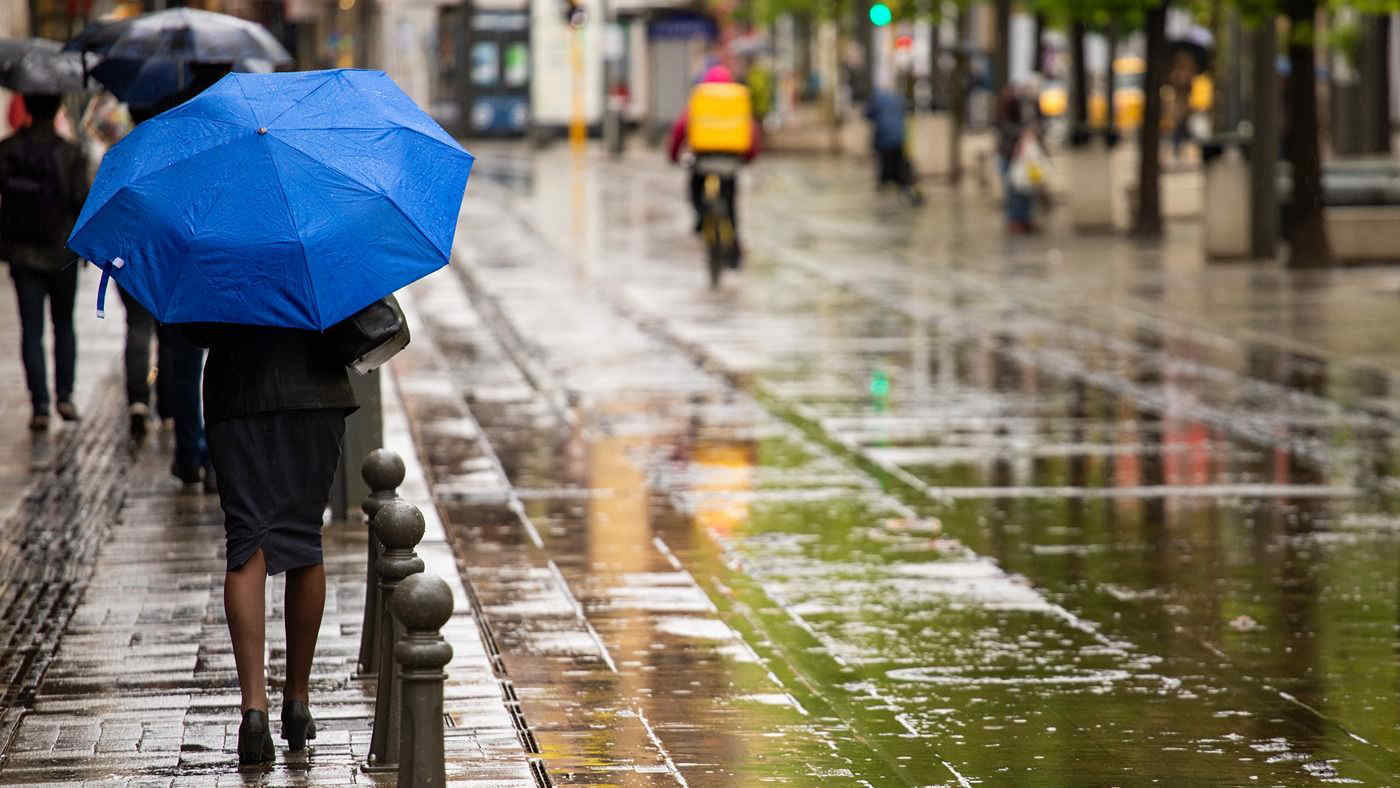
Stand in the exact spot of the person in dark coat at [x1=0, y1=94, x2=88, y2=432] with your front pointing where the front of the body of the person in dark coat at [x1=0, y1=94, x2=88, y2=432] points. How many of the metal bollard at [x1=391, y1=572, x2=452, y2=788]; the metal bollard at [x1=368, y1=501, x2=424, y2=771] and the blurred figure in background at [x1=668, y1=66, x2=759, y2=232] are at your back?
2

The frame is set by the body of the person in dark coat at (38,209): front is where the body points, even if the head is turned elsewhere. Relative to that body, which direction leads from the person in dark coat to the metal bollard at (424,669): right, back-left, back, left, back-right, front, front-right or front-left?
back

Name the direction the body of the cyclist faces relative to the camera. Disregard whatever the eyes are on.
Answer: away from the camera

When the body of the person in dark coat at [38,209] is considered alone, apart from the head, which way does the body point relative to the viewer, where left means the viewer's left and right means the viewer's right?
facing away from the viewer

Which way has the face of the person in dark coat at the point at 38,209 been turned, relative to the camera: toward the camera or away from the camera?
away from the camera

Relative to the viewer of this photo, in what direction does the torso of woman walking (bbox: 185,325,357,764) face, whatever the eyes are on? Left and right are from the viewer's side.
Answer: facing away from the viewer

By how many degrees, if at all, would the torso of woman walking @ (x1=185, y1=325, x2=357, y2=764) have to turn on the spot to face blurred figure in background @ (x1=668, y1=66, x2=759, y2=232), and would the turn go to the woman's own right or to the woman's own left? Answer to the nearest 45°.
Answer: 0° — they already face them

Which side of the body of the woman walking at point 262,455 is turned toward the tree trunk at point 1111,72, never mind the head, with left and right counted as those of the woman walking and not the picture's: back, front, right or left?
front
